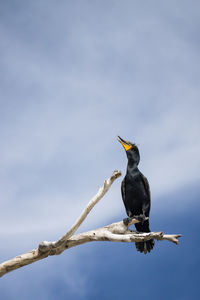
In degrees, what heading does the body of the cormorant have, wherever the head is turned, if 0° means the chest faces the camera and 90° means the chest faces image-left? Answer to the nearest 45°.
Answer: approximately 45°
